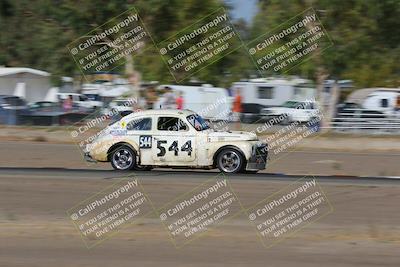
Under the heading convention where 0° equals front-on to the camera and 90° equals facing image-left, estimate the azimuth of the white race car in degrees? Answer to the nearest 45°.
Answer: approximately 270°

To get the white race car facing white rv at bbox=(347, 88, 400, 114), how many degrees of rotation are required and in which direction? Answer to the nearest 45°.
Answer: approximately 45° to its left

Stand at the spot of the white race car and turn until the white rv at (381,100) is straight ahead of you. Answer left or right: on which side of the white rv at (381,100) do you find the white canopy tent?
left

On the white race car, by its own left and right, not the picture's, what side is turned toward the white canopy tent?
left

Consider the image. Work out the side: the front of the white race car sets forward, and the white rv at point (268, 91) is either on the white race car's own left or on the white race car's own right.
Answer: on the white race car's own left
